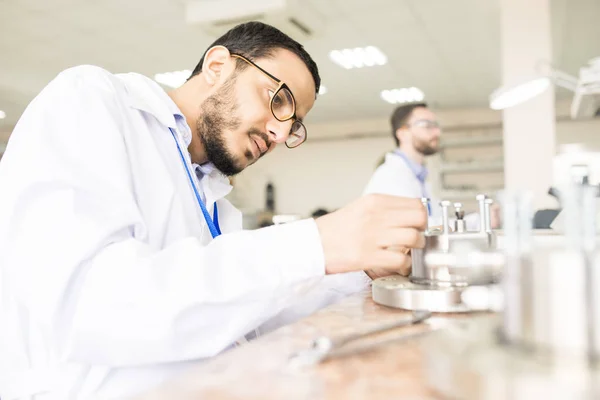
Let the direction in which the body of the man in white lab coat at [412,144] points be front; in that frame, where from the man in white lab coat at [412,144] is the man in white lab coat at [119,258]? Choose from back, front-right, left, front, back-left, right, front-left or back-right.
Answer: front-right

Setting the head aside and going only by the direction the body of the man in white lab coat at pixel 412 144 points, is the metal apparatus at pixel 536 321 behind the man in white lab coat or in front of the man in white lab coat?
in front

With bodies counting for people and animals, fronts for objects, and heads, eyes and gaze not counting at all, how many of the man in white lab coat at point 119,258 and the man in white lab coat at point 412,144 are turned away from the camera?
0

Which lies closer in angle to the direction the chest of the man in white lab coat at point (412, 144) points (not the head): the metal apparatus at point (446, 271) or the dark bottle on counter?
the metal apparatus

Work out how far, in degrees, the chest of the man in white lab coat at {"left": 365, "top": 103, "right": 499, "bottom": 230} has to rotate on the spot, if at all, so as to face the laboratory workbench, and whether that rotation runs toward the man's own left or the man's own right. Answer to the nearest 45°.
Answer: approximately 45° to the man's own right

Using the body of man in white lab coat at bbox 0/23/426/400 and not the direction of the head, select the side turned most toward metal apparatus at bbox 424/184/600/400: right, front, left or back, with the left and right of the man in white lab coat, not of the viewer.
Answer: front

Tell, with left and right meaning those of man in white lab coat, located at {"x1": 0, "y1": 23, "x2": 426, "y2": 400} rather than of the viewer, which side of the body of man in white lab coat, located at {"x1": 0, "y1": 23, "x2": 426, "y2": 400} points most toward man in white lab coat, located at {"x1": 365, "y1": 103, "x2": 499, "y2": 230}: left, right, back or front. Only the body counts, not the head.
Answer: left

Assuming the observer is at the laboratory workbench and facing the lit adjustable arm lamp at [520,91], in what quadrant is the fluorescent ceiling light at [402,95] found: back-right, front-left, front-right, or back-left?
front-left

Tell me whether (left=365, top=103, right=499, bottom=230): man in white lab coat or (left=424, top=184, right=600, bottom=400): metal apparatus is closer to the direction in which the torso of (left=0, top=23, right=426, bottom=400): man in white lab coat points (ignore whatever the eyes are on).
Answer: the metal apparatus

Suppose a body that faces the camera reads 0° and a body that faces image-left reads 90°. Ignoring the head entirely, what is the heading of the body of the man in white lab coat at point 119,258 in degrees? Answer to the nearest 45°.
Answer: approximately 315°

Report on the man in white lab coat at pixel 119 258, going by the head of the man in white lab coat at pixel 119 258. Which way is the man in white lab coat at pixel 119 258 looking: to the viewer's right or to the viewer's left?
to the viewer's right
